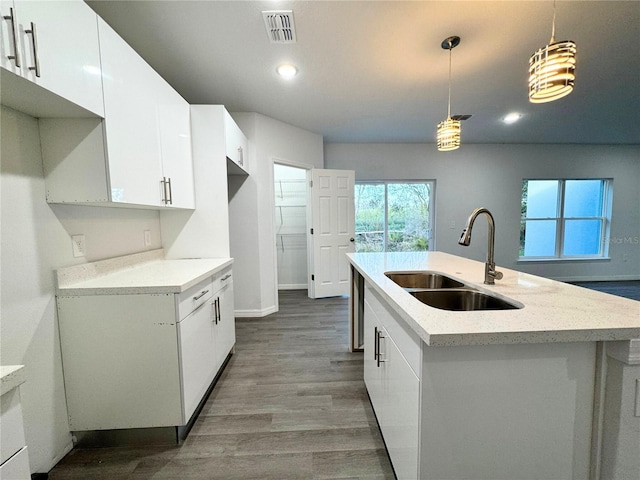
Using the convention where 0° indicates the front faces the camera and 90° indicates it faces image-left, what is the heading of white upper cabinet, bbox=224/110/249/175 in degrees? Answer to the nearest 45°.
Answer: approximately 270°

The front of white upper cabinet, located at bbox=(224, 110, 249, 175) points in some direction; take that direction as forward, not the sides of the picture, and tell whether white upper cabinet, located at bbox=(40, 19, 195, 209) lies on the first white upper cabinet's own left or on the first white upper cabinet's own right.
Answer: on the first white upper cabinet's own right

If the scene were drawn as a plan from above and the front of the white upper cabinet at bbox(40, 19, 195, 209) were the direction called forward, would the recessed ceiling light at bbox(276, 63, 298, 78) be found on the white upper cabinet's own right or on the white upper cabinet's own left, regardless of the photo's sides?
on the white upper cabinet's own left

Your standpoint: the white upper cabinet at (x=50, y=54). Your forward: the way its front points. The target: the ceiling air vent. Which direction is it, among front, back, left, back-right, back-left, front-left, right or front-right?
front-left

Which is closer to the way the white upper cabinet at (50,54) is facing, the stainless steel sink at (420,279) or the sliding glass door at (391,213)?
the stainless steel sink

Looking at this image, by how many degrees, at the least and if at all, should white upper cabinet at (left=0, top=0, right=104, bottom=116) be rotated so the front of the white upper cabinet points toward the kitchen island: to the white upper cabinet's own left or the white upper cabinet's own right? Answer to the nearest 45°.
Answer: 0° — it already faces it

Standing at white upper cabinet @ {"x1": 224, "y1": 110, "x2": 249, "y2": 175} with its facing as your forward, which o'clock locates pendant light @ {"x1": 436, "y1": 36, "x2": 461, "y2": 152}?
The pendant light is roughly at 1 o'clock from the white upper cabinet.

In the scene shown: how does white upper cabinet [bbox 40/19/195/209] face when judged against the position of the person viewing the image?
facing the viewer and to the right of the viewer

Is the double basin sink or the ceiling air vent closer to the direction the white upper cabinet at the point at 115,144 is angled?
the double basin sink

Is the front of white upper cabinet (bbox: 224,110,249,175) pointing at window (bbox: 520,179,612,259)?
yes

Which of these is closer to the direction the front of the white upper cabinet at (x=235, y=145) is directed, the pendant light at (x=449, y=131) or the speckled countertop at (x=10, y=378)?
the pendant light
